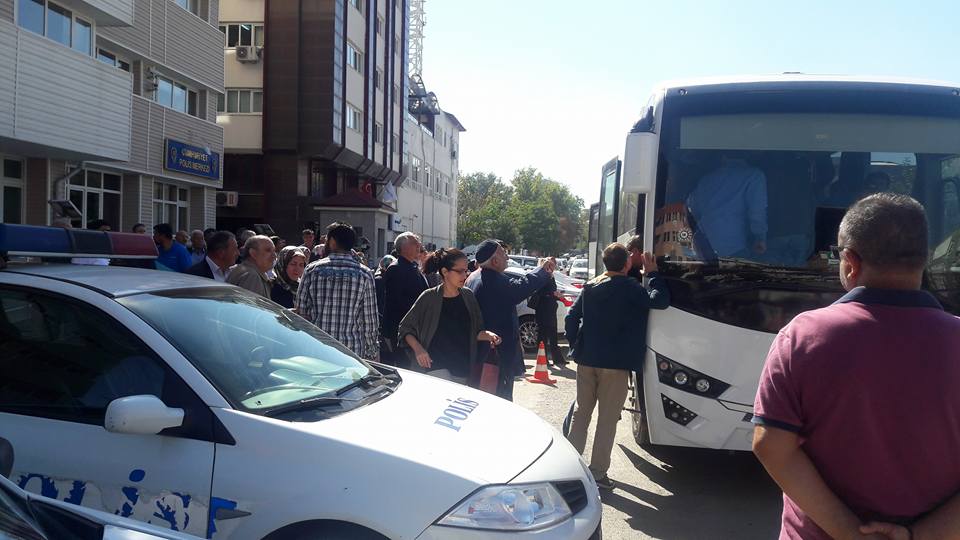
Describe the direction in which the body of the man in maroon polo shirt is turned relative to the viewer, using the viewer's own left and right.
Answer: facing away from the viewer

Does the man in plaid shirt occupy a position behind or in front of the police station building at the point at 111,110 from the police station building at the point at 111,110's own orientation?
in front

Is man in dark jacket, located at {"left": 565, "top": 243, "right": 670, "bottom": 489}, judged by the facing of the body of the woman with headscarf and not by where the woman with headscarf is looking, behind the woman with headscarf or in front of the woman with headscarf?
in front

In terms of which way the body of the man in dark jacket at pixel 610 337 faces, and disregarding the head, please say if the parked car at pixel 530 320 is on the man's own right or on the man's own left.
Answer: on the man's own left

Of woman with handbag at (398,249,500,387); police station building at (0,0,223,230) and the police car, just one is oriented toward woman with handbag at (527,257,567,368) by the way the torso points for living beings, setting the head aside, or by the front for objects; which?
the police station building

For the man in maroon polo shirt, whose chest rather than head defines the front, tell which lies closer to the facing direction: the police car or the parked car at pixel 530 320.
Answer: the parked car

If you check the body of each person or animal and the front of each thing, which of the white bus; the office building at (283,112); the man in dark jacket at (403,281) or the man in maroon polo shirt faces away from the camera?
the man in maroon polo shirt

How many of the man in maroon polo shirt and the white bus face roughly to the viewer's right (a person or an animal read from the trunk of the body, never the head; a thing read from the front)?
0

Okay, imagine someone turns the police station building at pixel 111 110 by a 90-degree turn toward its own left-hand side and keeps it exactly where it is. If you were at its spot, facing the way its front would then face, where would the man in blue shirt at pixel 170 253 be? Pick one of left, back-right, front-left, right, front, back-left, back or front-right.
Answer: back-right

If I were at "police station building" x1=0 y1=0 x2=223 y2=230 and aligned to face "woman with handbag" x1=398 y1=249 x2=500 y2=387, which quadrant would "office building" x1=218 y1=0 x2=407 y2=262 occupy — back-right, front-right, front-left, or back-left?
back-left

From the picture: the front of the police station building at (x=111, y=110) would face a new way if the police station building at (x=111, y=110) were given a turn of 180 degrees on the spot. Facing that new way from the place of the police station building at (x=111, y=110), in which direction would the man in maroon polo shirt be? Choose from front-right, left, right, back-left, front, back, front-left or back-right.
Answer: back-left
